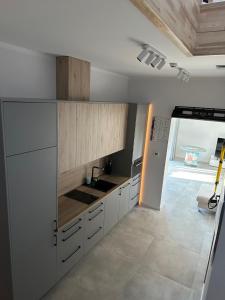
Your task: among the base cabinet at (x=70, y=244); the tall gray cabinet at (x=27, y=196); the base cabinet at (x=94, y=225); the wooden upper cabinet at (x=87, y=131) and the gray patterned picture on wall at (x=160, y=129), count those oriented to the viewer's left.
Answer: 0

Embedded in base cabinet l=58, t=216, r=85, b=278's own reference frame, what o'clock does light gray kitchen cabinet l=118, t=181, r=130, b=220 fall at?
The light gray kitchen cabinet is roughly at 9 o'clock from the base cabinet.

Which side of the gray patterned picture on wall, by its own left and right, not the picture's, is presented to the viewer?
front

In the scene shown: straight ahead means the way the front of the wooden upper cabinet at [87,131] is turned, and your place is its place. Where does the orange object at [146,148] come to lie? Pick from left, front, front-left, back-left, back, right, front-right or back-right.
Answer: left

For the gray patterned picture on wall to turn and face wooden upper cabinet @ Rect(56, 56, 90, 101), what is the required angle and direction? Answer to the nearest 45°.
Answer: approximately 45° to its right

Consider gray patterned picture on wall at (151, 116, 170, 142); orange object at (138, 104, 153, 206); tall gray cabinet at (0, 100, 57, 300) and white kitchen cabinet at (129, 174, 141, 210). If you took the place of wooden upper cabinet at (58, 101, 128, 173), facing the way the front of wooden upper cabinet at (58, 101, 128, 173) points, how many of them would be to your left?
3

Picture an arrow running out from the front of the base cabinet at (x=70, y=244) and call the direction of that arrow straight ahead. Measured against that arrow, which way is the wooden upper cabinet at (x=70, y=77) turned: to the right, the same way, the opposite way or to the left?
the same way

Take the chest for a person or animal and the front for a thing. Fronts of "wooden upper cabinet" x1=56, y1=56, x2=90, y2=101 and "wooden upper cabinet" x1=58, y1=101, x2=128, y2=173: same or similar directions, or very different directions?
same or similar directions

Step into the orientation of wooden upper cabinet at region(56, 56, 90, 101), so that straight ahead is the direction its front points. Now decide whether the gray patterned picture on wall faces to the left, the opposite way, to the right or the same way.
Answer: to the right

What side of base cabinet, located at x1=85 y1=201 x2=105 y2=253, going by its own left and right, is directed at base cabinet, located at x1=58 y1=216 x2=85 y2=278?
right

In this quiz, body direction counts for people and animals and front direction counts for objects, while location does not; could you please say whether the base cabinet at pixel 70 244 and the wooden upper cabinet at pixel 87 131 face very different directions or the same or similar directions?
same or similar directions

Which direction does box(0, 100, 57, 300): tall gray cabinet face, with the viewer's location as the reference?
facing the viewer and to the right of the viewer

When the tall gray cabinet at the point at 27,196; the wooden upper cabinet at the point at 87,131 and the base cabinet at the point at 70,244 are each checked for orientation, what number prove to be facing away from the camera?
0

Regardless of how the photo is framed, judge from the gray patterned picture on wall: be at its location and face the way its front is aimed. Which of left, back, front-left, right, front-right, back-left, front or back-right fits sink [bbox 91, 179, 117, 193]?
front-right

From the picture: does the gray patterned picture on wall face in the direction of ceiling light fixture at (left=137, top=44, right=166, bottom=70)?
yes

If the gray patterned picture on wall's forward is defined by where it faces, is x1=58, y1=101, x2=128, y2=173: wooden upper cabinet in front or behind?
in front

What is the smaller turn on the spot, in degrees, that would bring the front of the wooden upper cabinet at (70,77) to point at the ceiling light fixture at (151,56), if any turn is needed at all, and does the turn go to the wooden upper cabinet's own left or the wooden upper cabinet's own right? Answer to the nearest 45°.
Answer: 0° — it already faces it

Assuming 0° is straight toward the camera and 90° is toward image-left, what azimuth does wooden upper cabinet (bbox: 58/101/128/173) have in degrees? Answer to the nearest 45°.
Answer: approximately 315°
